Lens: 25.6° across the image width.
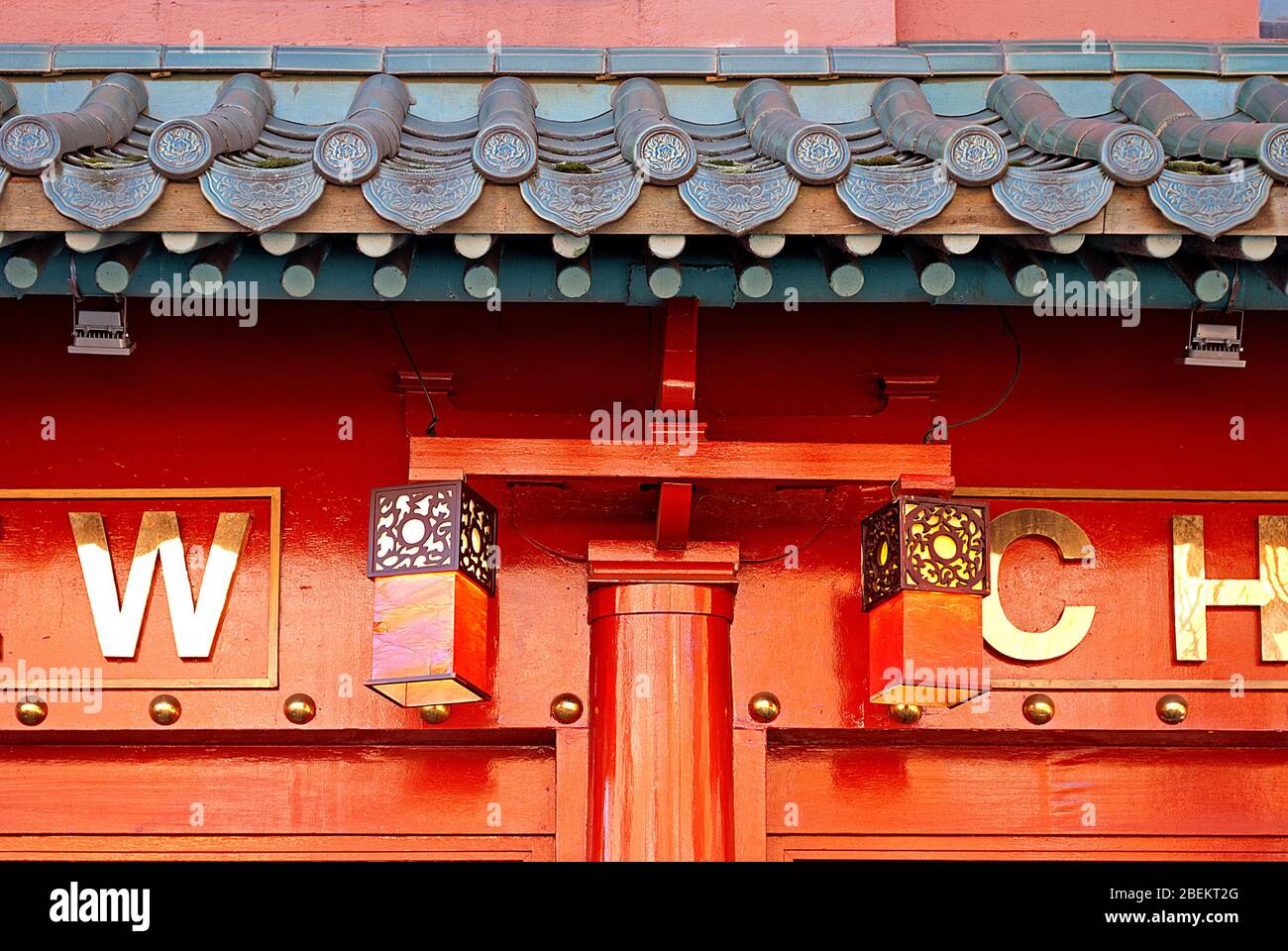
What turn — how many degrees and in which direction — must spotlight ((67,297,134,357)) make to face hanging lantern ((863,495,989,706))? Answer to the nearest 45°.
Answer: approximately 90° to its right

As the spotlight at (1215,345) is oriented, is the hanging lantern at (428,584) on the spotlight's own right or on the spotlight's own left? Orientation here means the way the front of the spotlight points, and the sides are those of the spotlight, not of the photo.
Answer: on the spotlight's own left

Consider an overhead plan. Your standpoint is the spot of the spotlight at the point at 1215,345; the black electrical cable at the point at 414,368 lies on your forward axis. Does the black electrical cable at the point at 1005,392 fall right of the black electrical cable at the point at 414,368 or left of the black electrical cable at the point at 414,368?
right

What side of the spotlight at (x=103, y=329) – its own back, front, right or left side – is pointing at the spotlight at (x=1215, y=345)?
right

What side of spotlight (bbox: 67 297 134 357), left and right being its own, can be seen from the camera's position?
back

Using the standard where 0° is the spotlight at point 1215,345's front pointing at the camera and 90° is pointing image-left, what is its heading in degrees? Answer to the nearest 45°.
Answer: approximately 180°
